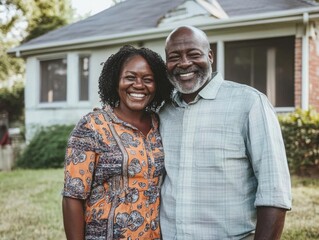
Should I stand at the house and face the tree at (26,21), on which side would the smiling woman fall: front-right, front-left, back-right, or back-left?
back-left

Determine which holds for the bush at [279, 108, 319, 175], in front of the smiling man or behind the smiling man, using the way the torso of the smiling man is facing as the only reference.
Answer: behind

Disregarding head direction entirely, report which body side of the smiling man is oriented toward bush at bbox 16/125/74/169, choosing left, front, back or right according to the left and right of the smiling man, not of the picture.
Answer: right

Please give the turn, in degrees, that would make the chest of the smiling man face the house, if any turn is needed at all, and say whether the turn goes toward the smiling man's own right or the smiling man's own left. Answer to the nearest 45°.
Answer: approximately 135° to the smiling man's own right

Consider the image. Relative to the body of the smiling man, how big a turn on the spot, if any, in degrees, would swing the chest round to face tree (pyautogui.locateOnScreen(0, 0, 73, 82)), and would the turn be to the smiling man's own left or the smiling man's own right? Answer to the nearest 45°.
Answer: approximately 90° to the smiling man's own right

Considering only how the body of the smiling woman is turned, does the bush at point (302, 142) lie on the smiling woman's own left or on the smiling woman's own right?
on the smiling woman's own left

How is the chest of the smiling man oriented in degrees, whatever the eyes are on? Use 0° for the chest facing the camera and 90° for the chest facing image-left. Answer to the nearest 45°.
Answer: approximately 45°

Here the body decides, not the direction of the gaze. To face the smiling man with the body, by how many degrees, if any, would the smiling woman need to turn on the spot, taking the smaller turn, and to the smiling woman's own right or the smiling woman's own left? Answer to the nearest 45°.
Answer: approximately 45° to the smiling woman's own left

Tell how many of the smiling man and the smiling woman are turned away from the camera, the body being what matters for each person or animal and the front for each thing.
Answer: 0

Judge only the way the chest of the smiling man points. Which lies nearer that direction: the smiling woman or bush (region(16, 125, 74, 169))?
the smiling woman
